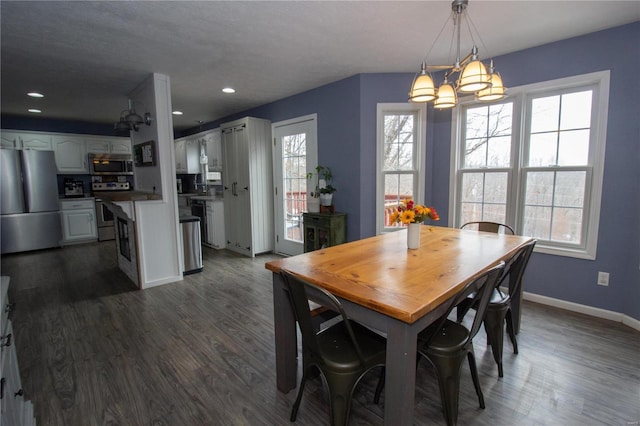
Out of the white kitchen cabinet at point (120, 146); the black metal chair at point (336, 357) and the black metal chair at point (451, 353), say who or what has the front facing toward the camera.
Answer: the white kitchen cabinet

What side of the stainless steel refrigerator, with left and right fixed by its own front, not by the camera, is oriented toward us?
front

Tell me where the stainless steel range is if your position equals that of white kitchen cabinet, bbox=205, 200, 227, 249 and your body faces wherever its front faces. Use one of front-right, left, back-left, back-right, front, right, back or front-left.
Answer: right

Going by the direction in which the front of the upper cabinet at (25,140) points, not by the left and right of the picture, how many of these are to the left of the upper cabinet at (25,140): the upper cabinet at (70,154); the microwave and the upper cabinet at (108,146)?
3

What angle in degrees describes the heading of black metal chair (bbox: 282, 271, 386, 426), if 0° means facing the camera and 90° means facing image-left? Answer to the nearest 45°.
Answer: approximately 225°

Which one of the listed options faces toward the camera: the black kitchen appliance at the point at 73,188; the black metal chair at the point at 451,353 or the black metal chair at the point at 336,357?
the black kitchen appliance

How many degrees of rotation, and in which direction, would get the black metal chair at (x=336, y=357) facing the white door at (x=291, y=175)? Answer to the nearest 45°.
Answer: approximately 45° to its left

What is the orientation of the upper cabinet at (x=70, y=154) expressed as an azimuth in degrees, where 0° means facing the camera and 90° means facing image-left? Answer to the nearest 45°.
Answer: approximately 0°

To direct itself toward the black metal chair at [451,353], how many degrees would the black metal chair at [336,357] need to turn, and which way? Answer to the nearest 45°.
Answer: approximately 45° to its right

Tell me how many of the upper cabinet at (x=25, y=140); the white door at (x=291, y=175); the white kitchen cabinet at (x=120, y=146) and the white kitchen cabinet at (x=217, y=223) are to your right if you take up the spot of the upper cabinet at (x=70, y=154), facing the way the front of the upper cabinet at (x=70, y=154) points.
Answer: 1

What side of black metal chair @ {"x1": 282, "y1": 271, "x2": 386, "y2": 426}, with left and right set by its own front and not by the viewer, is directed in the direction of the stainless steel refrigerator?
left

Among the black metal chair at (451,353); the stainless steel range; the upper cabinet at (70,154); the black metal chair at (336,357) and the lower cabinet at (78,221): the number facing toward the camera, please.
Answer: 3

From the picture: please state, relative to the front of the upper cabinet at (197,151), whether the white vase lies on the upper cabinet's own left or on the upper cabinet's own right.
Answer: on the upper cabinet's own left

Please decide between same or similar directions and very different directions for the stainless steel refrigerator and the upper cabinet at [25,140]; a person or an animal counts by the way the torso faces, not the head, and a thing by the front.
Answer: same or similar directions

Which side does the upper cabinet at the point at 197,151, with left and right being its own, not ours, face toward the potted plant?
left

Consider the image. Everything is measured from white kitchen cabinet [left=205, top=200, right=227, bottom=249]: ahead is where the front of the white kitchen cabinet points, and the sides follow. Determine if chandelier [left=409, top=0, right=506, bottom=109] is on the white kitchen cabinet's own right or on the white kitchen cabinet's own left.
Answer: on the white kitchen cabinet's own left

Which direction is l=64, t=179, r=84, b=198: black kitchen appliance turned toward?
toward the camera

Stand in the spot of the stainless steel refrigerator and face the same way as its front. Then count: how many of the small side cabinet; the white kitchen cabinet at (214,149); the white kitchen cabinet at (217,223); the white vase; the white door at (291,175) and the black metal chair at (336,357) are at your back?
0

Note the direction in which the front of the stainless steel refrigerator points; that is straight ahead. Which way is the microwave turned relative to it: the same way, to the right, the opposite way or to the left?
the same way

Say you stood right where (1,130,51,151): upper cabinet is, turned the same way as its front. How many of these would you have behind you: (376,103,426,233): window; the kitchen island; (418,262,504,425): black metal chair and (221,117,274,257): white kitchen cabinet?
0

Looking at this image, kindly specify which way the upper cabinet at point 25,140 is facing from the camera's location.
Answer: facing the viewer

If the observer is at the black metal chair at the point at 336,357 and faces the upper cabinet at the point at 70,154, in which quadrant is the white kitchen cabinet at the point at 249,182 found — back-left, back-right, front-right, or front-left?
front-right
